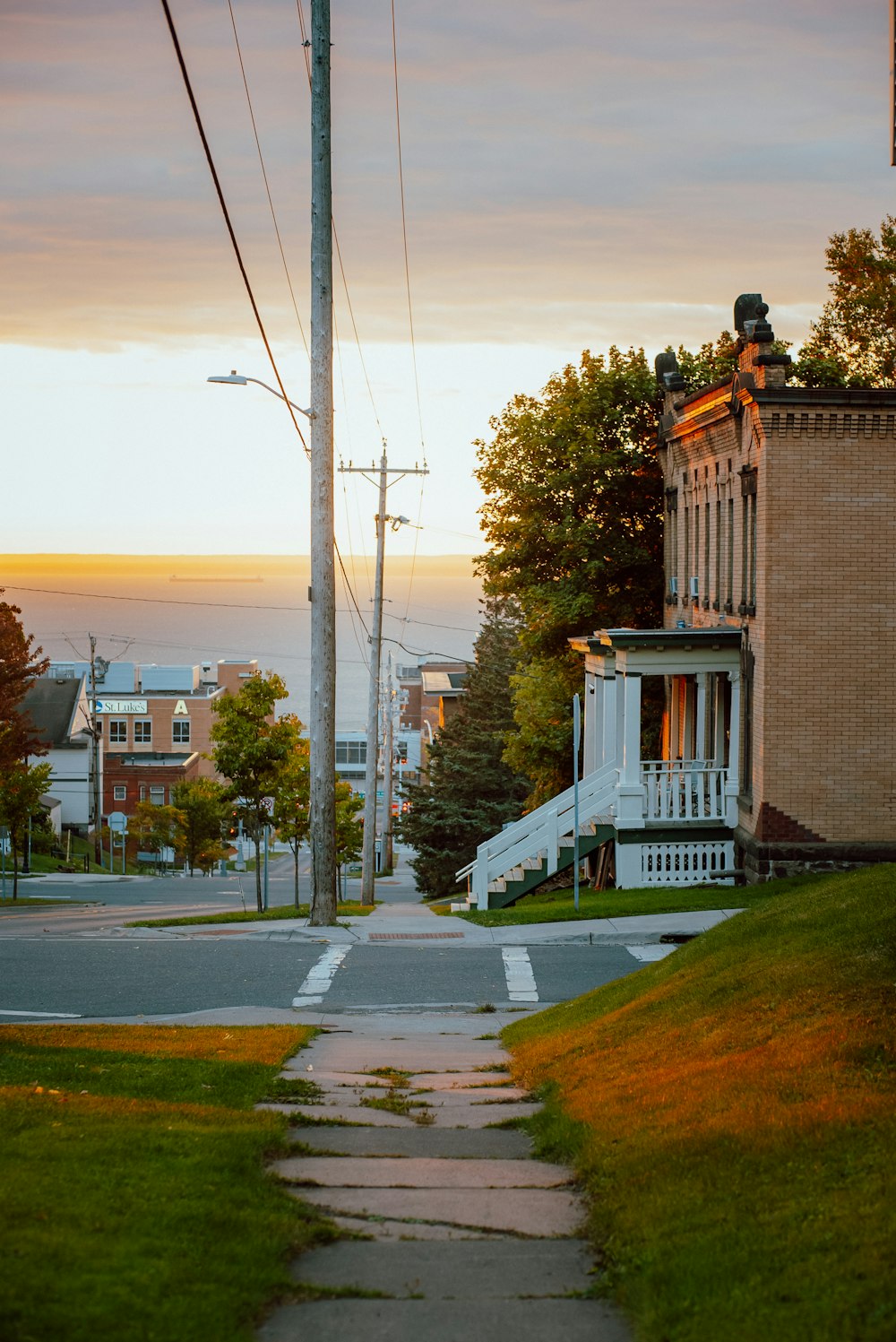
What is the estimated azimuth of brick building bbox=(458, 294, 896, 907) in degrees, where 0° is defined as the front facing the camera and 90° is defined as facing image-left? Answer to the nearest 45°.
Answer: approximately 90°

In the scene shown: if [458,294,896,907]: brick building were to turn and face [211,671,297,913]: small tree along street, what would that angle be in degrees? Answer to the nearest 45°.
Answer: approximately 45° to its right

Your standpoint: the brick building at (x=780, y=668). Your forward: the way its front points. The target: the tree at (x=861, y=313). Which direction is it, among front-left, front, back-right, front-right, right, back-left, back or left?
right

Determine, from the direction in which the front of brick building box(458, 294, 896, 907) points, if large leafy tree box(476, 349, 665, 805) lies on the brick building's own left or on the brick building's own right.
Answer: on the brick building's own right

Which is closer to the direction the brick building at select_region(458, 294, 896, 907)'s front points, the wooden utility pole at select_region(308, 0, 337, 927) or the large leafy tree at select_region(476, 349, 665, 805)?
the wooden utility pole

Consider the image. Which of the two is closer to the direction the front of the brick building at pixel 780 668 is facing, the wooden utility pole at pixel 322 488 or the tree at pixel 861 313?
the wooden utility pole

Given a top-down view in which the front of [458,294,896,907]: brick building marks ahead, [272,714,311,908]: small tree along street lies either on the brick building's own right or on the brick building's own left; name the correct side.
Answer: on the brick building's own right

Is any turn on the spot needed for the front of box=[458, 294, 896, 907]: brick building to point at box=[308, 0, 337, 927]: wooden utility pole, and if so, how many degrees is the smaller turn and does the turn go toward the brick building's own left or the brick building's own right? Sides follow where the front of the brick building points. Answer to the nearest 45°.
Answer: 0° — it already faces it

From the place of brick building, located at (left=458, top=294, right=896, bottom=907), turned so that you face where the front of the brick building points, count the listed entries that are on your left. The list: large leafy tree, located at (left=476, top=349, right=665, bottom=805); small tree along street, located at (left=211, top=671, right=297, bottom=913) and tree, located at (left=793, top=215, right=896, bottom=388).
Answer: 0
